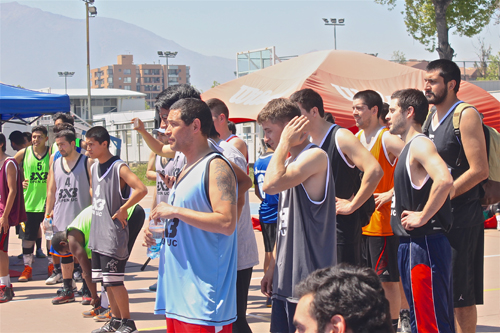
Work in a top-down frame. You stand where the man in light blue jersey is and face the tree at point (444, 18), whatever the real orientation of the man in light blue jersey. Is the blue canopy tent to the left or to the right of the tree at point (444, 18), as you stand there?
left

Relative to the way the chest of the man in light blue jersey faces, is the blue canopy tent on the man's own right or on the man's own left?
on the man's own right
